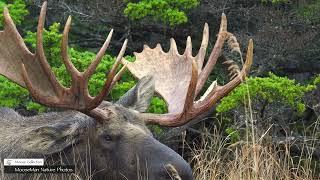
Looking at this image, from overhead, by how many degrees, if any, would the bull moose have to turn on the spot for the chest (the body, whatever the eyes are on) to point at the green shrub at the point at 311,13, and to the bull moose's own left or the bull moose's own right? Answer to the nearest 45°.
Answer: approximately 90° to the bull moose's own left

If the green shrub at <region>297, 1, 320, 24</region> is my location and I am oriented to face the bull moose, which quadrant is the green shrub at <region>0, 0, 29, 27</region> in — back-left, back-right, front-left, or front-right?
front-right

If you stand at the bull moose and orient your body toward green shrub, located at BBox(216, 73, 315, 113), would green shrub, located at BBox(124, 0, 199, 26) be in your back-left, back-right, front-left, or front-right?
front-left

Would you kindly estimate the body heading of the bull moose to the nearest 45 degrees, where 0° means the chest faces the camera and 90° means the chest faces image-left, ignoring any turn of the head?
approximately 315°

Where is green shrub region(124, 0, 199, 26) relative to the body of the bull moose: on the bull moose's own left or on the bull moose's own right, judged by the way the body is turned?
on the bull moose's own left

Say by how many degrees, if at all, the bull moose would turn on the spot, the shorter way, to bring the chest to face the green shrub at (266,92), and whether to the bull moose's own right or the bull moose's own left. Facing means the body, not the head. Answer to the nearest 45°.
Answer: approximately 90° to the bull moose's own left
